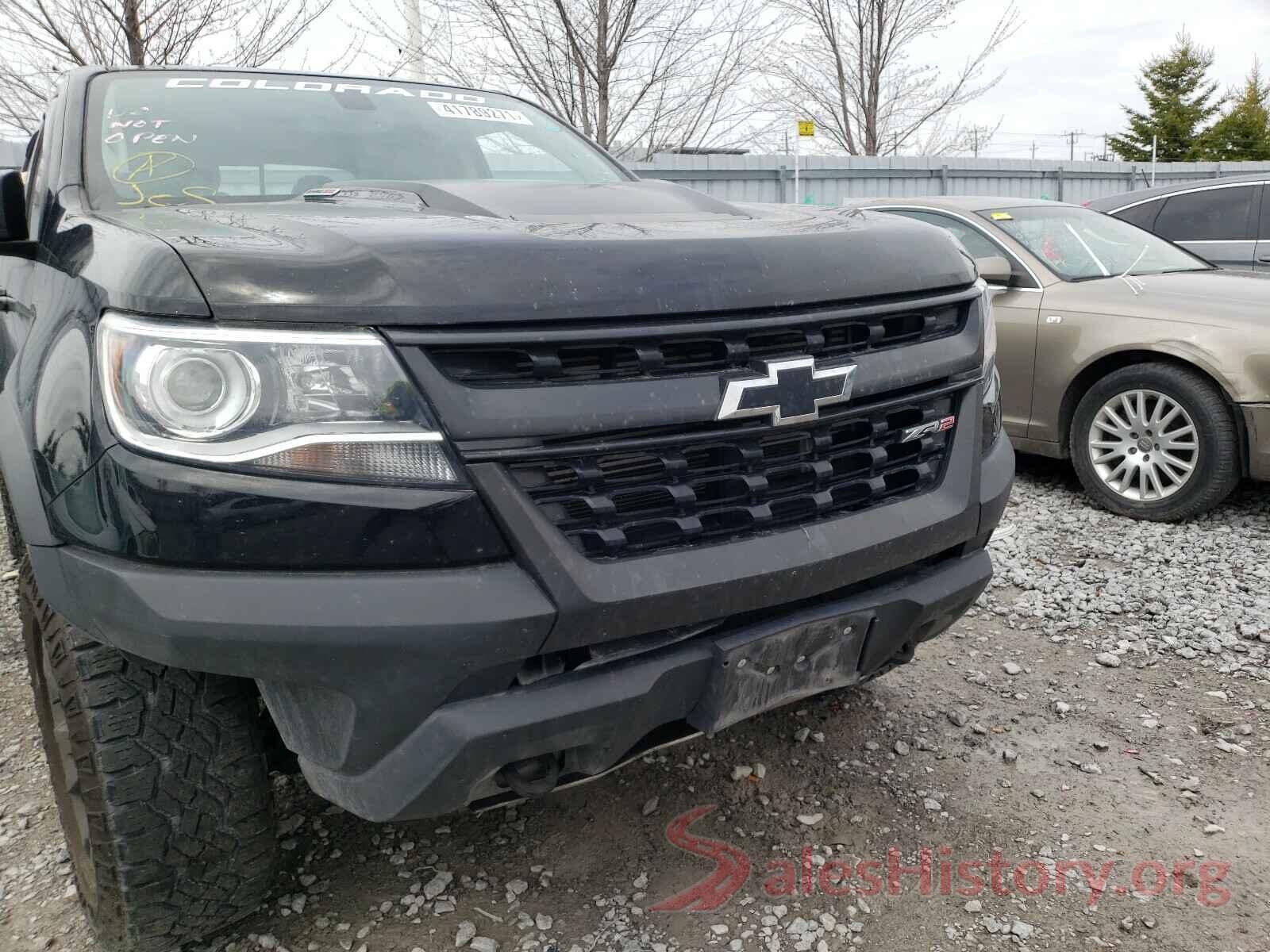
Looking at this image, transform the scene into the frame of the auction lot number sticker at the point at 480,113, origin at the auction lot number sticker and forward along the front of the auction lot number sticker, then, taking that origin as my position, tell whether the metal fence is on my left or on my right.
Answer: on my left

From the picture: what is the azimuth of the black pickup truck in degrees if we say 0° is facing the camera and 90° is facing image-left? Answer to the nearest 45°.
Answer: approximately 315°

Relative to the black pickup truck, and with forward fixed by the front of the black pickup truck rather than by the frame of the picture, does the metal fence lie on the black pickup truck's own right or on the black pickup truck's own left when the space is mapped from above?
on the black pickup truck's own left

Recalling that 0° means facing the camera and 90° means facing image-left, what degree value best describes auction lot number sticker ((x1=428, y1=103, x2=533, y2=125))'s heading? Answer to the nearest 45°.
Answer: approximately 315°

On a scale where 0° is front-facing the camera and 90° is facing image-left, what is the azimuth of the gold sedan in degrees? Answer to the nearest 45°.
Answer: approximately 315°

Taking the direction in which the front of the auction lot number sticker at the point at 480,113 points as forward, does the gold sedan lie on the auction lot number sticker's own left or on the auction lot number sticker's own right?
on the auction lot number sticker's own left

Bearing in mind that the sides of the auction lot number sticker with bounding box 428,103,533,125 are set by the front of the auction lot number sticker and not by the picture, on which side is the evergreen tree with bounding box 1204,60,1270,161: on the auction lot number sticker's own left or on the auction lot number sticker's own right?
on the auction lot number sticker's own left

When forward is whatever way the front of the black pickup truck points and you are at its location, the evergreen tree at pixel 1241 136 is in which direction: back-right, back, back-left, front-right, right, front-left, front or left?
left

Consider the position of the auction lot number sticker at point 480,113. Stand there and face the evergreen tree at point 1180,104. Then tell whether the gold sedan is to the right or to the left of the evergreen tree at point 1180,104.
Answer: right

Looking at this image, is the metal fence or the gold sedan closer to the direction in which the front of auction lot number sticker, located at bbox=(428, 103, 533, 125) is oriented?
the gold sedan
